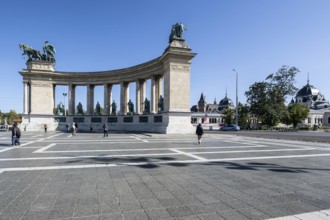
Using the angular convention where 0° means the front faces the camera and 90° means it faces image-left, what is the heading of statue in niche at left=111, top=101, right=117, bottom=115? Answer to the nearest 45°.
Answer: approximately 0°

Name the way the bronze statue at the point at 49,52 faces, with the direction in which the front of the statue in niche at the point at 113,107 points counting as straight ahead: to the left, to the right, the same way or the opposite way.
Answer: to the right

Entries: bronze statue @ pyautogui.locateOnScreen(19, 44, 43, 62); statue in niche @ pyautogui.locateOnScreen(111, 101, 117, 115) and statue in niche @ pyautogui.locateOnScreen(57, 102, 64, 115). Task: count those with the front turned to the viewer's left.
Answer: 1

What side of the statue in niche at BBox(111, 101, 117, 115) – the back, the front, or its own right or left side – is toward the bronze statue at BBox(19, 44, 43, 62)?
right

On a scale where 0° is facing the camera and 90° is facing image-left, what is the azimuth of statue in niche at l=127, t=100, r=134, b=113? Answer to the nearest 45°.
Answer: approximately 45°

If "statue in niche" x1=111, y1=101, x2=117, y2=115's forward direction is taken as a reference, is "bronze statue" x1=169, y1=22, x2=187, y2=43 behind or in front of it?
in front

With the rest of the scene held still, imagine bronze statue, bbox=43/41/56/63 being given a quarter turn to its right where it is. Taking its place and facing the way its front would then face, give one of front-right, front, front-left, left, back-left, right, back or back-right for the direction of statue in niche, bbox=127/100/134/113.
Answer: back-right

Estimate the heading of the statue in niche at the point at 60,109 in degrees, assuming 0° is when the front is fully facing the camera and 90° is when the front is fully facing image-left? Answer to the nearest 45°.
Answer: approximately 0°

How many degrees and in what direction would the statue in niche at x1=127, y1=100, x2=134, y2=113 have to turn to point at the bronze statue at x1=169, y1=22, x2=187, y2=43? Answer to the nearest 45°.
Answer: approximately 90° to its left

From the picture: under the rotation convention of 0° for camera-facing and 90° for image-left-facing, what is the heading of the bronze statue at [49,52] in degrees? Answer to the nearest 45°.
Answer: approximately 90°

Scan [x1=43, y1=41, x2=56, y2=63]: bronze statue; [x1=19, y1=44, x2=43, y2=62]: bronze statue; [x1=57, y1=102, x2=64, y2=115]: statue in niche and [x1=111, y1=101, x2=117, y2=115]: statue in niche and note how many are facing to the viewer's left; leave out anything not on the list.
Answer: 2

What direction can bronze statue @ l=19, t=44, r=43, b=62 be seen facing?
to the viewer's left
